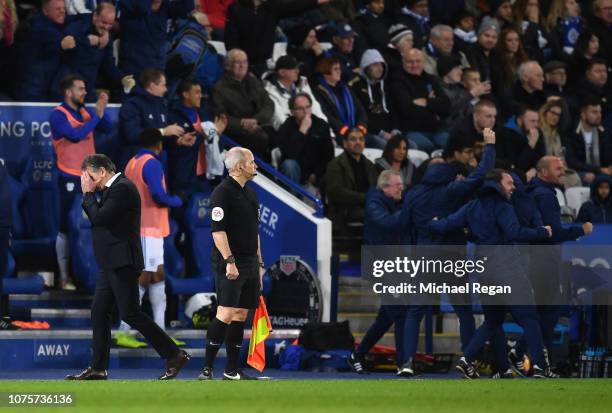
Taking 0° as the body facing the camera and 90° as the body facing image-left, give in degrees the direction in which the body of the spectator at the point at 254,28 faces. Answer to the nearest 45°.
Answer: approximately 0°

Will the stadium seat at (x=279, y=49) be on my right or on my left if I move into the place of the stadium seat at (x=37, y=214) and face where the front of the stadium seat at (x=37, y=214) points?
on my left

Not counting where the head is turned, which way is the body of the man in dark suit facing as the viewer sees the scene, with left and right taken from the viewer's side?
facing to the left of the viewer

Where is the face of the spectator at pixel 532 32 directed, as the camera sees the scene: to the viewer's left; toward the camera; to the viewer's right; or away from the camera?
toward the camera

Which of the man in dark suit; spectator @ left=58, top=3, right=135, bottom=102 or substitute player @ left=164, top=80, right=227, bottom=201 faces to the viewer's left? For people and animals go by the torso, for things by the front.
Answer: the man in dark suit

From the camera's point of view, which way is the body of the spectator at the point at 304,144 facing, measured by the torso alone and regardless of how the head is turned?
toward the camera

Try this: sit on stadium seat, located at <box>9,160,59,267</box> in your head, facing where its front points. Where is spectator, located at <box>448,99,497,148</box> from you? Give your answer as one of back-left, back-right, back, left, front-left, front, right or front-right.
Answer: left

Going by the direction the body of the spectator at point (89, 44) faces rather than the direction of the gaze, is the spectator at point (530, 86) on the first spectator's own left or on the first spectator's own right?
on the first spectator's own left

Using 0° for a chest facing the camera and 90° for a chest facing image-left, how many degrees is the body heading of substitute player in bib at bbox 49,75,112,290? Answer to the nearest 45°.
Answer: approximately 315°

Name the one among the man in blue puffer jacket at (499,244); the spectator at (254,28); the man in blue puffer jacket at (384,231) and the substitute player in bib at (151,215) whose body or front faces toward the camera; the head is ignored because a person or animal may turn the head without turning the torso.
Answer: the spectator

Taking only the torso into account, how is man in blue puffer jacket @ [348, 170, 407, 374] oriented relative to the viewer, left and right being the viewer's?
facing to the right of the viewer

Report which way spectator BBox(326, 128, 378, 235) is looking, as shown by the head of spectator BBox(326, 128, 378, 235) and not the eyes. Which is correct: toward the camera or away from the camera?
toward the camera

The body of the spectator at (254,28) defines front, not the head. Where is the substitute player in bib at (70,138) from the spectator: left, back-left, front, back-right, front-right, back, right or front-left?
front-right

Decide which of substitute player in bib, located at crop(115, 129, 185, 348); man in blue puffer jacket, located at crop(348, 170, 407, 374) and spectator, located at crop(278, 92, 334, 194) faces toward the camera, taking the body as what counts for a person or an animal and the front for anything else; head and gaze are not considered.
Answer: the spectator

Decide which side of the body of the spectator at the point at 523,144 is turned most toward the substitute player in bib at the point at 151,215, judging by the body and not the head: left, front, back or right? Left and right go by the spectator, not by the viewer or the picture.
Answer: right
